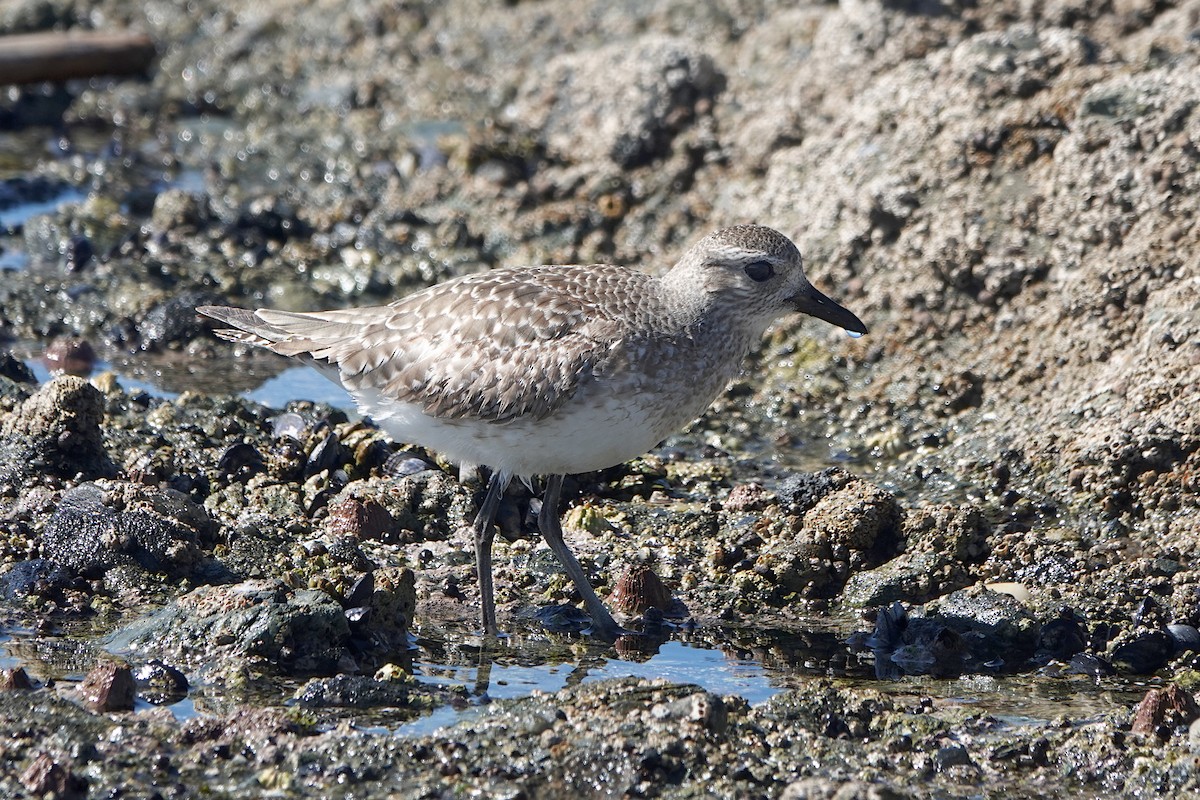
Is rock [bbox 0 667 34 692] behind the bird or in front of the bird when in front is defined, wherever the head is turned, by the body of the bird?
behind

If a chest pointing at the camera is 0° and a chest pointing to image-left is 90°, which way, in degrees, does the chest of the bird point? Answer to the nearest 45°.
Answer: approximately 270°

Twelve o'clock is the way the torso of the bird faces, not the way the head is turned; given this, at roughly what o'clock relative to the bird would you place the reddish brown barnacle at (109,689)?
The reddish brown barnacle is roughly at 5 o'clock from the bird.

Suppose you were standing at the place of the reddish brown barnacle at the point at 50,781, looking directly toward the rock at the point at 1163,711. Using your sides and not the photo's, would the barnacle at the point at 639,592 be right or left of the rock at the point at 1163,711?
left

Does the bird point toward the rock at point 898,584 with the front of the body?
yes

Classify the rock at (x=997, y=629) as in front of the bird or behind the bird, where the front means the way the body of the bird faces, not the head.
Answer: in front

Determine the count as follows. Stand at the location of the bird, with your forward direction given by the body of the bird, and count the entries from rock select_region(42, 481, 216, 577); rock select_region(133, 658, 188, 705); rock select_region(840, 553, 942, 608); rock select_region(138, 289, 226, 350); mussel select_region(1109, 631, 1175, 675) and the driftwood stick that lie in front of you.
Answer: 2

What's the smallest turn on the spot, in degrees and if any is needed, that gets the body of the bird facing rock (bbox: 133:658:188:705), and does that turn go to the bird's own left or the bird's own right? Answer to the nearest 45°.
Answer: approximately 135° to the bird's own right

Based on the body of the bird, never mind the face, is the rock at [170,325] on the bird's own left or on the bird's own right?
on the bird's own left

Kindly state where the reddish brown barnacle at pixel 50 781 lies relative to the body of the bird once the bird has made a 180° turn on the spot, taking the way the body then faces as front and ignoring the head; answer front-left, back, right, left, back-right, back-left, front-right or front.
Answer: front-left

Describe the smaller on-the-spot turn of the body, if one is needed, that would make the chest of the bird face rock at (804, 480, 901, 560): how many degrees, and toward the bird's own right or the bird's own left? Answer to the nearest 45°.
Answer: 0° — it already faces it
